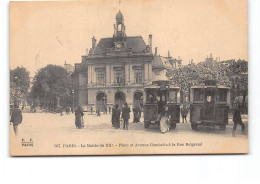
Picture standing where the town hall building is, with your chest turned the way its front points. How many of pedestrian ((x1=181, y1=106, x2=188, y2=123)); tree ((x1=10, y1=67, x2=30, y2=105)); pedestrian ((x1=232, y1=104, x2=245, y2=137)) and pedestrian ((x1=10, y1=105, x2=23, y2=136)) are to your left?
2

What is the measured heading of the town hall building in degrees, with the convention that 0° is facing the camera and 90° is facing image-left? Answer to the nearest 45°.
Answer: approximately 0°

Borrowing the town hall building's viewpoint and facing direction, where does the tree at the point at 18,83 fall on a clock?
The tree is roughly at 3 o'clock from the town hall building.

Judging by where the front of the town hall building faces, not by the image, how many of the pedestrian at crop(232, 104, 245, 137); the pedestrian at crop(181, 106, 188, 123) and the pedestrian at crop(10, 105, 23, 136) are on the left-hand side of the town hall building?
2
